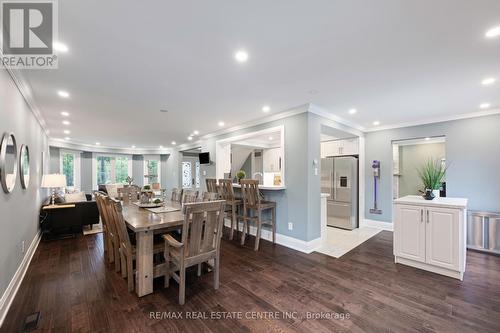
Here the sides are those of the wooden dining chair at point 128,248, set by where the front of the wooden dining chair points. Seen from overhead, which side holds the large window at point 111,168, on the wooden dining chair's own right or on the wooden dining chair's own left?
on the wooden dining chair's own left

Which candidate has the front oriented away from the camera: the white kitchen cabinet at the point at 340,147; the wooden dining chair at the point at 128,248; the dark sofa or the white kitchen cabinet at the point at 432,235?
the dark sofa

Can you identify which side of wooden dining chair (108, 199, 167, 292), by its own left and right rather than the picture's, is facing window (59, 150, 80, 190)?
left

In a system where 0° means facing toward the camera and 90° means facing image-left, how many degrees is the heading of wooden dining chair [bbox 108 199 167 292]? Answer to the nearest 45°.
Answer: approximately 270°

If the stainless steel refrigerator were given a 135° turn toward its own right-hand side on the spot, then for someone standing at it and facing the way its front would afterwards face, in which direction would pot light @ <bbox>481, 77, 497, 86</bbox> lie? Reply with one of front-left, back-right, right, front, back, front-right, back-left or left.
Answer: back-right

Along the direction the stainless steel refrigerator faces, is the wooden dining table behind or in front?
in front

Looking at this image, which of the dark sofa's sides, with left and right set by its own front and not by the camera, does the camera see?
back

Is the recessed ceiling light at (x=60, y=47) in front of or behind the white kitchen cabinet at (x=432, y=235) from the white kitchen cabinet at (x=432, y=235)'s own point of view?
in front

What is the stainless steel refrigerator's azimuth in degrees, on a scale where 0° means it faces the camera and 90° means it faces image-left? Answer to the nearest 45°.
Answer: approximately 45°

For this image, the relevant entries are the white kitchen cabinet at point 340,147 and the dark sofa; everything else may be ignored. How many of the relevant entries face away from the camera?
1

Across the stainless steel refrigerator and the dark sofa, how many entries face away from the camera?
1
